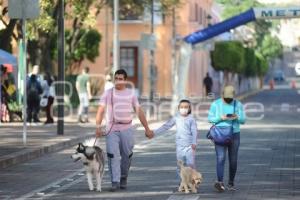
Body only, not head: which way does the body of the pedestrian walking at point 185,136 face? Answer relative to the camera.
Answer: toward the camera

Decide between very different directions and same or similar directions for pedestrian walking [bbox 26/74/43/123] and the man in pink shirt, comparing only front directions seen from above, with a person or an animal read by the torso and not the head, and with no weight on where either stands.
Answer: very different directions

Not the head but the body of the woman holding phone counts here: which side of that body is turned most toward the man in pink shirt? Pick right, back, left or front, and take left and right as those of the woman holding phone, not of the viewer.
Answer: right

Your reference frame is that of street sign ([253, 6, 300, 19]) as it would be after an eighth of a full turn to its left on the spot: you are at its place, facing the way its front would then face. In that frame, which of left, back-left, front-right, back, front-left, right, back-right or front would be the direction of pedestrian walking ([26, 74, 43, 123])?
right

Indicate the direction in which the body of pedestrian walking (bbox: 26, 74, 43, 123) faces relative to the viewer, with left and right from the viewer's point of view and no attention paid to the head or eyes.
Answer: facing away from the viewer

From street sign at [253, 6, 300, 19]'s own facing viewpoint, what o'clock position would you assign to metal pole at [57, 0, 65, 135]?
The metal pole is roughly at 1 o'clock from the street sign.

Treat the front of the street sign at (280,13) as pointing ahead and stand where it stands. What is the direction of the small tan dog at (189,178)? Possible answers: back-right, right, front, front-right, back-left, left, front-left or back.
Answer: front

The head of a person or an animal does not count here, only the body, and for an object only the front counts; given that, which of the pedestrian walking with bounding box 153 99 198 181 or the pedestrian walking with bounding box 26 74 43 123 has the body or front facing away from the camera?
the pedestrian walking with bounding box 26 74 43 123
